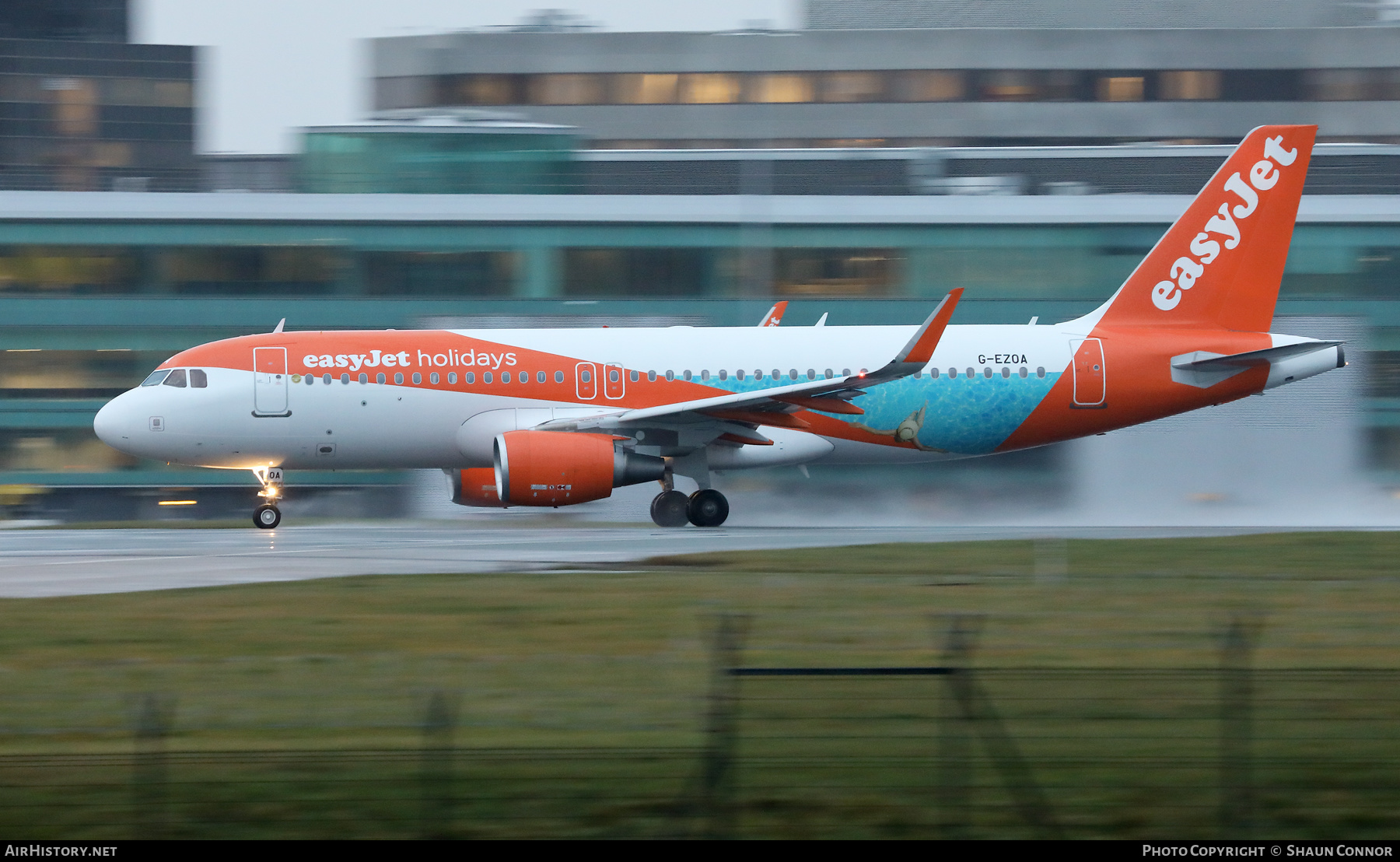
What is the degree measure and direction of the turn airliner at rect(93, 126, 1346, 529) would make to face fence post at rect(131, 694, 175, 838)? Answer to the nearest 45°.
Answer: approximately 90° to its left

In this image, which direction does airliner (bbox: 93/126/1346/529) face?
to the viewer's left

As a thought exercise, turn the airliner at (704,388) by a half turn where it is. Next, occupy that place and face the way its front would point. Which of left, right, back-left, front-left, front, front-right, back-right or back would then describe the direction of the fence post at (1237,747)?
right

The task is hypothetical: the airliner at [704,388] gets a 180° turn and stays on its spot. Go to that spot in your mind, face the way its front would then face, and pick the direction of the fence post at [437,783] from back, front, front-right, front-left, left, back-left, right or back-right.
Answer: right

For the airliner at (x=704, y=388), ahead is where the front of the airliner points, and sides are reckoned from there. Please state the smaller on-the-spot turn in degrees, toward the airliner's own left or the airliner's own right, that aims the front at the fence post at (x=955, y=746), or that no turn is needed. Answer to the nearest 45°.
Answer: approximately 90° to the airliner's own left
